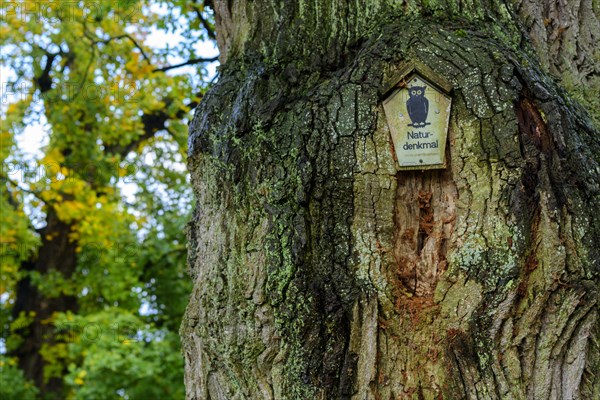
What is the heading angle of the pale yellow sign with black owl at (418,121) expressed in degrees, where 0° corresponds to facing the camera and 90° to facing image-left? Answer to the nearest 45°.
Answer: approximately 0°
